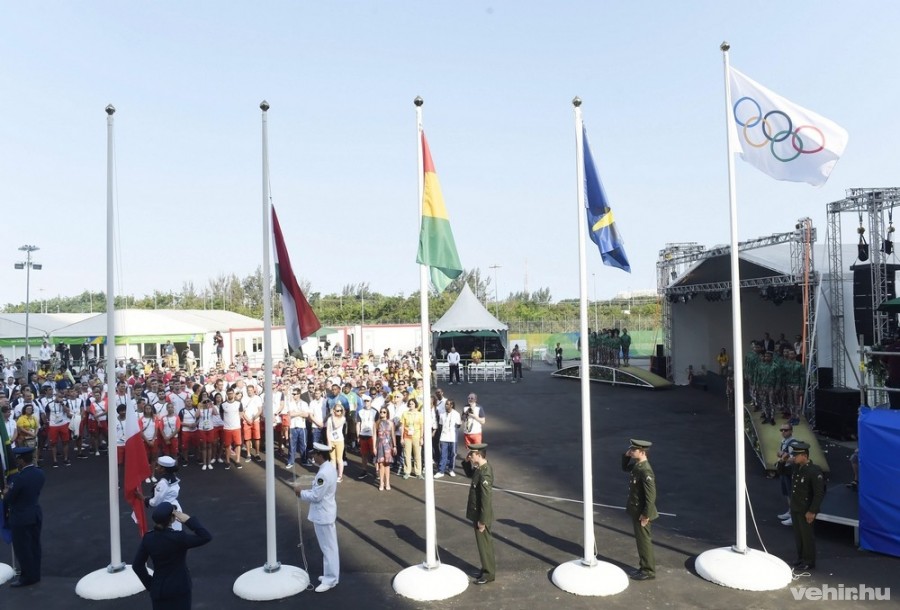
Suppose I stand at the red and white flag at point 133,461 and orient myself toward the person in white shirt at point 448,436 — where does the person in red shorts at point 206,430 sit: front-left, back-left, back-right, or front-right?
front-left

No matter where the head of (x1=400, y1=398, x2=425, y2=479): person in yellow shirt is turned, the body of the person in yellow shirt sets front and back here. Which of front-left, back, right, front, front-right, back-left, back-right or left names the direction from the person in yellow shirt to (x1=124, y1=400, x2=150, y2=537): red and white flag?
front-right

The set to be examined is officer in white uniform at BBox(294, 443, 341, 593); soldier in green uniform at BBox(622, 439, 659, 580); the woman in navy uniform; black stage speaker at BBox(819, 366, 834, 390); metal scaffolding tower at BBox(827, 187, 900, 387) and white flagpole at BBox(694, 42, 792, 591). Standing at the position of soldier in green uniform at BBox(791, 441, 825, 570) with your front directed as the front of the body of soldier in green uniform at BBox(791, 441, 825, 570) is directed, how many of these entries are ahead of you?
4

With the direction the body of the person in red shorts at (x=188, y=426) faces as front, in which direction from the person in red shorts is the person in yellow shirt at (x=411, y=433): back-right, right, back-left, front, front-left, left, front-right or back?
front-left

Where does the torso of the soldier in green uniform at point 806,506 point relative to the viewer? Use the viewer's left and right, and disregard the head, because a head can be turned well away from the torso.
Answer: facing the viewer and to the left of the viewer

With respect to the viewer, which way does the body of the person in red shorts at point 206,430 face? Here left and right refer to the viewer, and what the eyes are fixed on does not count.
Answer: facing the viewer

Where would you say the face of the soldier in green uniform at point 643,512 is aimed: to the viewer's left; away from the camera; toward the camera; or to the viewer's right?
to the viewer's left

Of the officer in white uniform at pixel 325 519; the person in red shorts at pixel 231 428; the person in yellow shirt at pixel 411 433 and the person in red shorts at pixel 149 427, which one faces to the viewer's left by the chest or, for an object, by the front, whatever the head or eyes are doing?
the officer in white uniform

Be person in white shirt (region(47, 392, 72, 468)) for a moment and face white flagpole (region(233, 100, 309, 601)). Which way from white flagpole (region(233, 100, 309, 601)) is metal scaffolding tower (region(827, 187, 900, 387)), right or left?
left

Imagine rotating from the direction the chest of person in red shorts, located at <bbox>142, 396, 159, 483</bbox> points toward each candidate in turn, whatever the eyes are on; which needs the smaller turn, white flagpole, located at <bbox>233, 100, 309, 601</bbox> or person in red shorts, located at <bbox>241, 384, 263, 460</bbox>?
the white flagpole

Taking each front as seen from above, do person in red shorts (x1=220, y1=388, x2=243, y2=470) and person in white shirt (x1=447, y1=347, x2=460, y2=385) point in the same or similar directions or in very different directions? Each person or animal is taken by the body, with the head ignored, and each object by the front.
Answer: same or similar directions

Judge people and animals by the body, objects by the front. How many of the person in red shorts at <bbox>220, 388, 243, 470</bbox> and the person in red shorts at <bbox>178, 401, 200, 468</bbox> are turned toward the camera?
2

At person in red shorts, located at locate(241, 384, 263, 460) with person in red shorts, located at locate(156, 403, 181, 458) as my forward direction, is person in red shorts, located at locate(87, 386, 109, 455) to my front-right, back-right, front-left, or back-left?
front-right

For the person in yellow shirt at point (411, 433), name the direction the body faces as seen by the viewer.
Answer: toward the camera

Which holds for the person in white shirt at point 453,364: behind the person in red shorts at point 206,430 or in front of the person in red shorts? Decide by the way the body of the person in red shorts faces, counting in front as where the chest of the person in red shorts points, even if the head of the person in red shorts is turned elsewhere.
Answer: behind

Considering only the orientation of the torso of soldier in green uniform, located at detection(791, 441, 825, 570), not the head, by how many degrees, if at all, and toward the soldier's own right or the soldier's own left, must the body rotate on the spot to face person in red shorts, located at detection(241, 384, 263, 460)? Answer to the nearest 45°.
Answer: approximately 45° to the soldier's own right

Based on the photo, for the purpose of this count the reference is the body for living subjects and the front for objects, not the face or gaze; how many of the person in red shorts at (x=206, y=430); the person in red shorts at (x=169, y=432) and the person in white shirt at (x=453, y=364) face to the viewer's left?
0

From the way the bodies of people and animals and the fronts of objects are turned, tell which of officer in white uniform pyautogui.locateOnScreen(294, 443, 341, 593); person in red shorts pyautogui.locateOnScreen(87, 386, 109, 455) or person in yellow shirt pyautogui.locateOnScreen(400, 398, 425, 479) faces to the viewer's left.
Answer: the officer in white uniform

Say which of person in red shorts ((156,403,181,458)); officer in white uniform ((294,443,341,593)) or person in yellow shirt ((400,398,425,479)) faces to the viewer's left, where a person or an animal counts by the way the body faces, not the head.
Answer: the officer in white uniform
